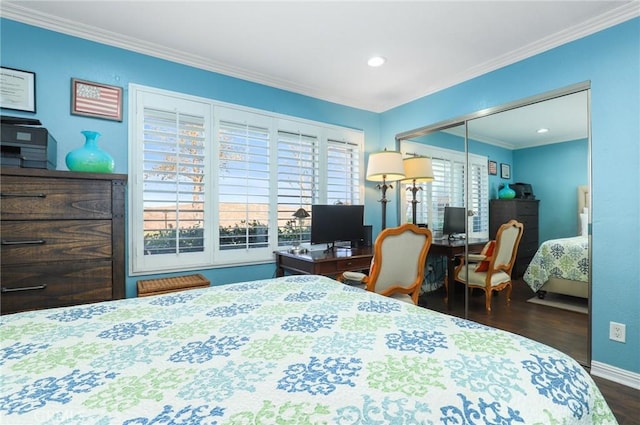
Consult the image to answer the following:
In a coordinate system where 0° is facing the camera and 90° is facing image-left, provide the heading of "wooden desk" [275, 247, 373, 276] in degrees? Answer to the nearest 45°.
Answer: approximately 315°

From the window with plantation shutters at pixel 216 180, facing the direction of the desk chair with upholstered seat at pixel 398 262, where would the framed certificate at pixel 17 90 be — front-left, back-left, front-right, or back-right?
back-right

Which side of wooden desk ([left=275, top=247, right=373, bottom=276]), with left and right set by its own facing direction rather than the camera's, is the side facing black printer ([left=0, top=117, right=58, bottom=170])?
right

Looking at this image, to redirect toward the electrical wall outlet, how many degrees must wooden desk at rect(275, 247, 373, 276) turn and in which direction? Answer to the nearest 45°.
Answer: approximately 45° to its left

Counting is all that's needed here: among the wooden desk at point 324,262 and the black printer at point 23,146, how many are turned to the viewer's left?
0

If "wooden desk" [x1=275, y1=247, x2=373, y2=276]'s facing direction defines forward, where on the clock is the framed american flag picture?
The framed american flag picture is roughly at 4 o'clock from the wooden desk.

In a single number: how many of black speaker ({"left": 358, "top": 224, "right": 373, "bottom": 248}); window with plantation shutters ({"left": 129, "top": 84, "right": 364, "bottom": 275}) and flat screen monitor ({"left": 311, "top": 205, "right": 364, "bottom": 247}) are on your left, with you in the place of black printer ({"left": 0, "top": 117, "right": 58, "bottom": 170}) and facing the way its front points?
3

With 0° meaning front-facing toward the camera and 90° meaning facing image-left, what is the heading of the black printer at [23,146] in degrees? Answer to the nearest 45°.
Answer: approximately 0°
